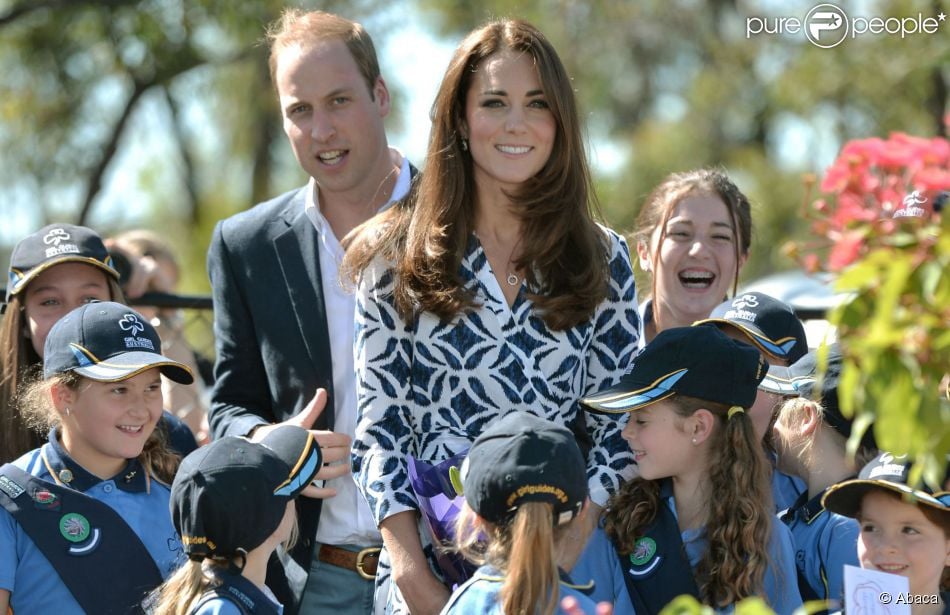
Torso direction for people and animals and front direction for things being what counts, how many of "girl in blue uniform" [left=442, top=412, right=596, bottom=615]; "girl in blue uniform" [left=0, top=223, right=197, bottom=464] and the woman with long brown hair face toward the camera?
2

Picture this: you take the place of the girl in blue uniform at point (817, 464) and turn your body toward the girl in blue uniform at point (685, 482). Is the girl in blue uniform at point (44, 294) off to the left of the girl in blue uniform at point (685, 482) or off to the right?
right

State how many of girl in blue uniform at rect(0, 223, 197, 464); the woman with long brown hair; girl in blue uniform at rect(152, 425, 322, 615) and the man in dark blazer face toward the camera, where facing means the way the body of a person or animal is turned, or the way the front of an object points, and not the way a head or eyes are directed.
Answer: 3

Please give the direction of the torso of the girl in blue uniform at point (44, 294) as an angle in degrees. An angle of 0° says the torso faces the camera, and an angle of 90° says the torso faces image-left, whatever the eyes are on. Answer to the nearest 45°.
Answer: approximately 0°

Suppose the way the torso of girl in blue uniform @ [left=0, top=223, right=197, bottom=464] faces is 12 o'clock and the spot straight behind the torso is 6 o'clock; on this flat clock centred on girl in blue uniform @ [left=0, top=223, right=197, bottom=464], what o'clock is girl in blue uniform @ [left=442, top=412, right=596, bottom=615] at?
girl in blue uniform @ [left=442, top=412, right=596, bottom=615] is roughly at 11 o'clock from girl in blue uniform @ [left=0, top=223, right=197, bottom=464].

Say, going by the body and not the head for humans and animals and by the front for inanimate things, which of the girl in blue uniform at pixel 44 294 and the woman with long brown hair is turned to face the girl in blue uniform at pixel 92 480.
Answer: the girl in blue uniform at pixel 44 294

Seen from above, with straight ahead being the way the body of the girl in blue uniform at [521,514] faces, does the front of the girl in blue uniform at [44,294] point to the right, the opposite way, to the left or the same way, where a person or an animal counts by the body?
the opposite way

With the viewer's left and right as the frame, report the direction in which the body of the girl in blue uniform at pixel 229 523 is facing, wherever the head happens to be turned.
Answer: facing away from the viewer and to the right of the viewer

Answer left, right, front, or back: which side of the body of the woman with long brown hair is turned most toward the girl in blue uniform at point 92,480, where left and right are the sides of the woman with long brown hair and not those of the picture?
right

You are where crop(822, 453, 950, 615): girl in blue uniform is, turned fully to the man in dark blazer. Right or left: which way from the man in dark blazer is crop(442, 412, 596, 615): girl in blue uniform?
left

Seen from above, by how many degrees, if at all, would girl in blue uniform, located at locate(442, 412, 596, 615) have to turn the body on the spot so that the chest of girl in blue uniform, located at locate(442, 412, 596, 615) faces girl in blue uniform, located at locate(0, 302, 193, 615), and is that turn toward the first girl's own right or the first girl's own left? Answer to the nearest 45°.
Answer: approximately 45° to the first girl's own left
